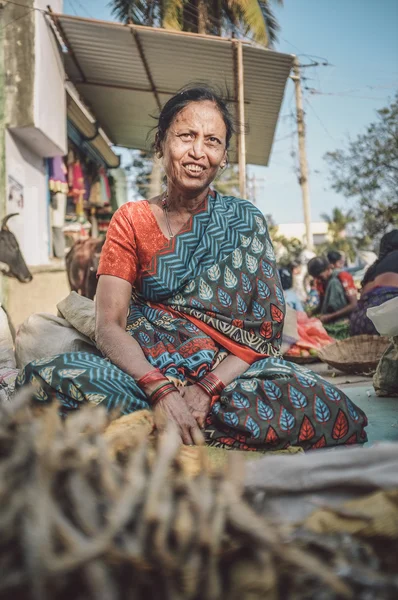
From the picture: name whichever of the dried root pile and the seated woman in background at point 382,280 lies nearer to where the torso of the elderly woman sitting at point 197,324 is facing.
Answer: the dried root pile

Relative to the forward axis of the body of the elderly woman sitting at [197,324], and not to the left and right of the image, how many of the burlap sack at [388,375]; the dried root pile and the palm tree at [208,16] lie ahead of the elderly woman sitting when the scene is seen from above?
1

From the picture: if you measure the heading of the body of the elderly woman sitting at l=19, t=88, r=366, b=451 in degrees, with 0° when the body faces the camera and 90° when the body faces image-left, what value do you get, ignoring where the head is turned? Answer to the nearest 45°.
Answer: approximately 0°

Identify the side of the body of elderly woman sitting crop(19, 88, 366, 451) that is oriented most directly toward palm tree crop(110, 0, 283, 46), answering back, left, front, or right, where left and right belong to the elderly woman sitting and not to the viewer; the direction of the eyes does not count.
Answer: back

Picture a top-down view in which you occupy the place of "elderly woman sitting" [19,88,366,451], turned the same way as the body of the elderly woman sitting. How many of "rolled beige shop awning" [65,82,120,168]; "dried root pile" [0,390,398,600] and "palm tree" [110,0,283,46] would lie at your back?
2

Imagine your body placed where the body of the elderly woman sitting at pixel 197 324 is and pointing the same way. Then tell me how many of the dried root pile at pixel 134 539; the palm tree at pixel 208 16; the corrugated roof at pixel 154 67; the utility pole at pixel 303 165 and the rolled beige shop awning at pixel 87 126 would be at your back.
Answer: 4

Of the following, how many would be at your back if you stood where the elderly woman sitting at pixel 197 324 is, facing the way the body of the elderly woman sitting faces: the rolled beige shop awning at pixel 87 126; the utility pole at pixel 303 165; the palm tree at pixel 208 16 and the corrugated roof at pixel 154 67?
4

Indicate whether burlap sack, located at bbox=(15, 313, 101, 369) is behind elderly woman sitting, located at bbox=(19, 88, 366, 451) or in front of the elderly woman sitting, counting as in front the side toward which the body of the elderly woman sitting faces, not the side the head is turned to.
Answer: behind

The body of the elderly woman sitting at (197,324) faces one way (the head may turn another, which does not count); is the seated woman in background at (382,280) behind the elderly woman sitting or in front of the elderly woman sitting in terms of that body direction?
behind

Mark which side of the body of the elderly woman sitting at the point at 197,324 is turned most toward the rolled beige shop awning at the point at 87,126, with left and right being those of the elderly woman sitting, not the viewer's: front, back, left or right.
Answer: back

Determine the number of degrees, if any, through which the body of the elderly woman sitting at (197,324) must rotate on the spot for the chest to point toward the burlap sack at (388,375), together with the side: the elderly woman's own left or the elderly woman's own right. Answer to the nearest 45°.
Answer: approximately 135° to the elderly woman's own left

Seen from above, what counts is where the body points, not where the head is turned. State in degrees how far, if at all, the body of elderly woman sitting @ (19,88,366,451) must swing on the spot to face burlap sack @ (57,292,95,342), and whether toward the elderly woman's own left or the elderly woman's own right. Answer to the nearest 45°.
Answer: approximately 135° to the elderly woman's own right

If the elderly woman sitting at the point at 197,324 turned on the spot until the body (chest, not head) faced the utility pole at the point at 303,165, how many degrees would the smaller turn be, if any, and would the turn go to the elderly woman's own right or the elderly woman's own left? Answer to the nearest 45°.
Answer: approximately 180°

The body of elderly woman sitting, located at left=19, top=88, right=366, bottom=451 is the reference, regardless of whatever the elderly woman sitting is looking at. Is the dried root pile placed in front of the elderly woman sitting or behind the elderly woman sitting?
in front
